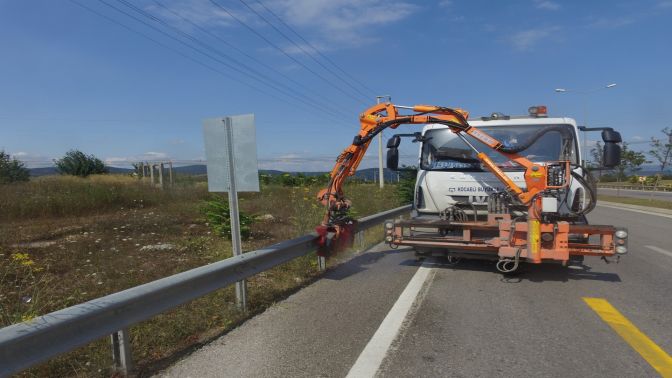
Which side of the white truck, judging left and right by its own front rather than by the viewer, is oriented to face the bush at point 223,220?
right

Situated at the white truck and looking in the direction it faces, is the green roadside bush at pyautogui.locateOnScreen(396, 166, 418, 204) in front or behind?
behind

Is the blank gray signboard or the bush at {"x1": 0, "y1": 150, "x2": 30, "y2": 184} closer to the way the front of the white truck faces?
the blank gray signboard

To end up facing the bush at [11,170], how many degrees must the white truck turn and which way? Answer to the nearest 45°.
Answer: approximately 90° to its right

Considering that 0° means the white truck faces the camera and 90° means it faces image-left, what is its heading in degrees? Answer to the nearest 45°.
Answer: approximately 0°
